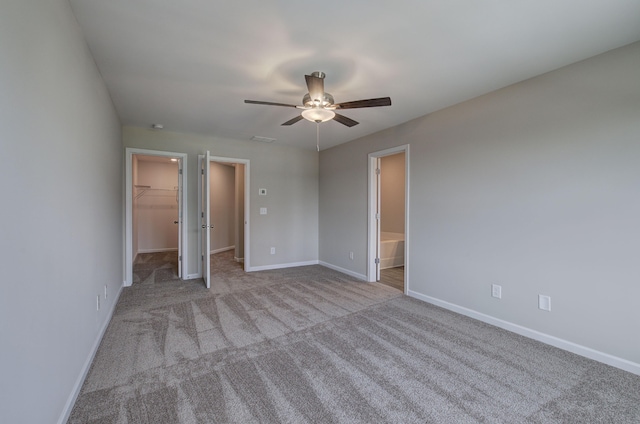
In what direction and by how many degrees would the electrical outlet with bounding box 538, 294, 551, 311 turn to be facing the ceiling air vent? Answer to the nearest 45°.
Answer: approximately 45° to its right

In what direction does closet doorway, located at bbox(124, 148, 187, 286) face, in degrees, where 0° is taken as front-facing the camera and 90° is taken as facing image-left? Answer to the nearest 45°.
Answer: approximately 0°

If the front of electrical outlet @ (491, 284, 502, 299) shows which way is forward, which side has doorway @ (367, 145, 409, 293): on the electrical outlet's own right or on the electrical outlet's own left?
on the electrical outlet's own right

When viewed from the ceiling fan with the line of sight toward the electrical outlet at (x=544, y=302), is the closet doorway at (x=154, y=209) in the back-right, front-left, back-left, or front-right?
back-left

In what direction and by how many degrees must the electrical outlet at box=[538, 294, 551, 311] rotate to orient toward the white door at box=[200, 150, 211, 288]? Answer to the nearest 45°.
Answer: approximately 45° to its right

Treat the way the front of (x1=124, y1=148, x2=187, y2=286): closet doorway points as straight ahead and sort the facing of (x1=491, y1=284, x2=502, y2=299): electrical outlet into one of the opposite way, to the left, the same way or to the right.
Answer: to the right

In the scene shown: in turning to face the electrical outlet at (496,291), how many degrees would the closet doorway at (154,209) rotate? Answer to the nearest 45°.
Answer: approximately 45° to its left

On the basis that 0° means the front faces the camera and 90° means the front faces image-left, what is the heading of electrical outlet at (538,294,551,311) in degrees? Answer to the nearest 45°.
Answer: approximately 45°

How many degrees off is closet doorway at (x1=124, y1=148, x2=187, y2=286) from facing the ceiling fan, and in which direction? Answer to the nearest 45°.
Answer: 0° — it already faces it
